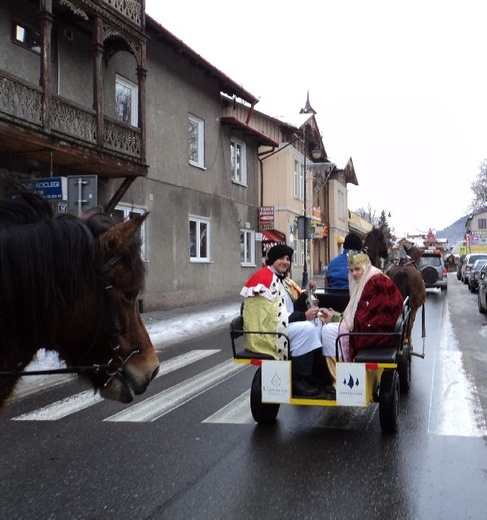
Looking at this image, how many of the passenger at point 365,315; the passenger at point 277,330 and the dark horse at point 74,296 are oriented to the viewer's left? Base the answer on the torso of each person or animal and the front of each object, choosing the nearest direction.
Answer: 1

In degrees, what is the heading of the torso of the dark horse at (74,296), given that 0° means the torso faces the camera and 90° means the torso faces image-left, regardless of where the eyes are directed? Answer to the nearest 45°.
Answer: approximately 270°

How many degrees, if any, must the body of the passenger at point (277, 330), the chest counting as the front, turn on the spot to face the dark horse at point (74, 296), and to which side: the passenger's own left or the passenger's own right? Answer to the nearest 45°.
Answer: approximately 45° to the passenger's own right

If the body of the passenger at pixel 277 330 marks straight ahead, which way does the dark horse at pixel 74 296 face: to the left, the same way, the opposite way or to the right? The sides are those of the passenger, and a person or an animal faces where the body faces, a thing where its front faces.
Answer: to the left

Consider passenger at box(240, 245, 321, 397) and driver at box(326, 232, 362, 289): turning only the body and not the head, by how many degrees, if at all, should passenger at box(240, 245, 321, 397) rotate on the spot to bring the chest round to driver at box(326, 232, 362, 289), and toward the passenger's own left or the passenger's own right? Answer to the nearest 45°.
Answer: approximately 90° to the passenger's own left

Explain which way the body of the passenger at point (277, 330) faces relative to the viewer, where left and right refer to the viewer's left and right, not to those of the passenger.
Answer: facing the viewer and to the right of the viewer

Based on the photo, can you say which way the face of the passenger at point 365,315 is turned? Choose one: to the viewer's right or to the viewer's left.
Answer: to the viewer's left

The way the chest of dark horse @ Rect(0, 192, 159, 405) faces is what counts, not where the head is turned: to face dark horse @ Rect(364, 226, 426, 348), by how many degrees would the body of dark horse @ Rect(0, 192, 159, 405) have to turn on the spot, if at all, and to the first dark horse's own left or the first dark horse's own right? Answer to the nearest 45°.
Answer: approximately 45° to the first dark horse's own left

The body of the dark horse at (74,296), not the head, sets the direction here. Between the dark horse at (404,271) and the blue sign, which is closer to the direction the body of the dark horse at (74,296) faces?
the dark horse

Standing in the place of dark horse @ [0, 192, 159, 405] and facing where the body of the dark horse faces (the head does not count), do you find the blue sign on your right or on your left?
on your left

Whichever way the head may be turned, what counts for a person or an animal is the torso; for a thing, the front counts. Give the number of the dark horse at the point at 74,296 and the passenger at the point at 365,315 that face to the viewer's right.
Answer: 1

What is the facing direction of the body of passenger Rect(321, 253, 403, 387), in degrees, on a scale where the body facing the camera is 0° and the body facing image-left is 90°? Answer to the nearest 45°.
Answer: approximately 90°
